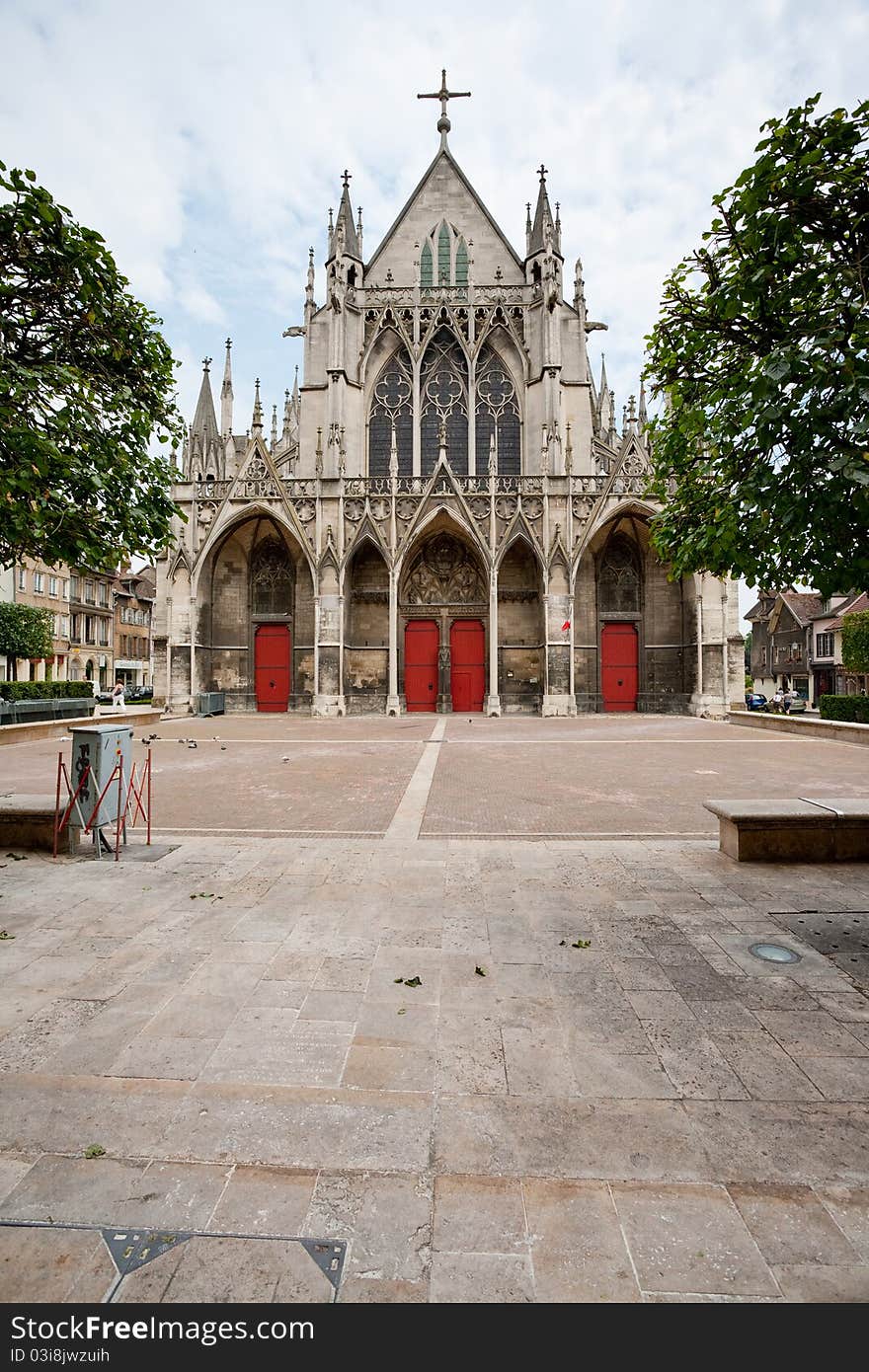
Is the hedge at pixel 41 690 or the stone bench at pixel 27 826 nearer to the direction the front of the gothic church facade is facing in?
the stone bench

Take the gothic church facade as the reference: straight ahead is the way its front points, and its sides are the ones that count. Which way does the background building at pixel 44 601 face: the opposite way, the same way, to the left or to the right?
to the left

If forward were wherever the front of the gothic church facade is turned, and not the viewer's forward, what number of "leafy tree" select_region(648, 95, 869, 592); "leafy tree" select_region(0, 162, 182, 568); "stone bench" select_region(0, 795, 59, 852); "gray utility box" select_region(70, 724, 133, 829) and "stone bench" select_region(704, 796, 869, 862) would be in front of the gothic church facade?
5

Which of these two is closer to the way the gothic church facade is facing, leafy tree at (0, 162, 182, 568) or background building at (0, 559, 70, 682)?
the leafy tree

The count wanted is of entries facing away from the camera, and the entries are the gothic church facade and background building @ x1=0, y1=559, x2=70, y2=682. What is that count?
0

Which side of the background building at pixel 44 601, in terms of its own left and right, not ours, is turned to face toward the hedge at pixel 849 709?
front

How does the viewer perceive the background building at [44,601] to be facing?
facing the viewer and to the right of the viewer

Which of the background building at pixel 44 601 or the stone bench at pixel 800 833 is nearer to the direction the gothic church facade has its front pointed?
the stone bench

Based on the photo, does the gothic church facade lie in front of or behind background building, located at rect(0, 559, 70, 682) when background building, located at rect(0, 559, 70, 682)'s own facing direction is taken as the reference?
in front

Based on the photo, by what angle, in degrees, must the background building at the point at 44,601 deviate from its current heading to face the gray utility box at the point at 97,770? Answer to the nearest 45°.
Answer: approximately 45° to its right

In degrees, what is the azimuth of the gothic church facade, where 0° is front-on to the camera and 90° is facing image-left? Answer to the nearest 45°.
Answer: approximately 0°

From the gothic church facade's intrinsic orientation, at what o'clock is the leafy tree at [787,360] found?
The leafy tree is roughly at 12 o'clock from the gothic church facade.

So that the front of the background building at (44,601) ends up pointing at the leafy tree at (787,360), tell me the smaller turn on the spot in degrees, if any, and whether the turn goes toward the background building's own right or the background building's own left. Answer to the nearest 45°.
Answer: approximately 45° to the background building's own right

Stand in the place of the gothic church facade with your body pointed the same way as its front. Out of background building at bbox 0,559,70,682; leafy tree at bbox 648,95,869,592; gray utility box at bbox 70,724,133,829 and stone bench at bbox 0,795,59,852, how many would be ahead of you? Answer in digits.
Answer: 3

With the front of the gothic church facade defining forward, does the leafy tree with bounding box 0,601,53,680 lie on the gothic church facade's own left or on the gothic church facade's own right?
on the gothic church facade's own right
